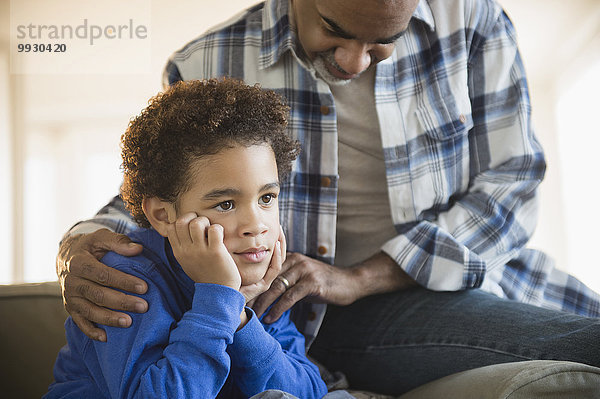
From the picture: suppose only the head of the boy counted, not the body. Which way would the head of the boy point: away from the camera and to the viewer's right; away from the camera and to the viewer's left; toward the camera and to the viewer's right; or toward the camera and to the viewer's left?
toward the camera and to the viewer's right

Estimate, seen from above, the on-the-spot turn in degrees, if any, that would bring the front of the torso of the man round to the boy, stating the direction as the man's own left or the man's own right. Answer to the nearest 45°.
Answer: approximately 45° to the man's own right

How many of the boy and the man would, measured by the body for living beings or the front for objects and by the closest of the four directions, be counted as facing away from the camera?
0

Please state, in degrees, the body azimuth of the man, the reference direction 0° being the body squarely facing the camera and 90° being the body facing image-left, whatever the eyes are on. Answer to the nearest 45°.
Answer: approximately 0°

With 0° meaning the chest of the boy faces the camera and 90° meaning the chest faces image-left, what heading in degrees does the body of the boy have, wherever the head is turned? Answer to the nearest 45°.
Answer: approximately 315°

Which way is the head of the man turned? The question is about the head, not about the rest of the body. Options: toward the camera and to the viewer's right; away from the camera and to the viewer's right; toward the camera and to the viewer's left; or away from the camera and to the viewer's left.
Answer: toward the camera and to the viewer's left
